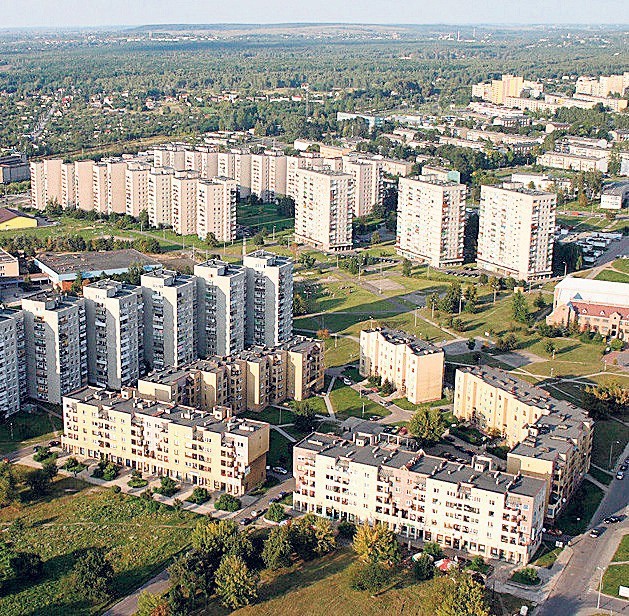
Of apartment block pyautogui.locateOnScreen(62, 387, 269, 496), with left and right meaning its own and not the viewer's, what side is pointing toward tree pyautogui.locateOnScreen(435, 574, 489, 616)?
left

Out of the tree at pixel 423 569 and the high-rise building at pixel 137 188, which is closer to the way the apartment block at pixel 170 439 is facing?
the tree

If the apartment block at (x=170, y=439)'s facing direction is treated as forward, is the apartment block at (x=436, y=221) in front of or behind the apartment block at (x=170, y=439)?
behind

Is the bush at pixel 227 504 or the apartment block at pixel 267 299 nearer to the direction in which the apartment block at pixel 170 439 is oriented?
the bush

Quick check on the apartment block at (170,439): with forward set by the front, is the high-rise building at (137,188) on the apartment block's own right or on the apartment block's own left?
on the apartment block's own right

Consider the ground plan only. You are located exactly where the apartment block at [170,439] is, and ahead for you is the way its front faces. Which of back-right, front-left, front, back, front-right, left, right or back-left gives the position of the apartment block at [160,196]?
back-right

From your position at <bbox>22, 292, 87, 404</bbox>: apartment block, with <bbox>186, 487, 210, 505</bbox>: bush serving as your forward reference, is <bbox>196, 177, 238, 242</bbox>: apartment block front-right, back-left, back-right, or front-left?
back-left

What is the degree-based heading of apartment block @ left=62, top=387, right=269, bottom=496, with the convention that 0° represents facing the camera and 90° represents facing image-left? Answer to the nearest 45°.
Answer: approximately 45°

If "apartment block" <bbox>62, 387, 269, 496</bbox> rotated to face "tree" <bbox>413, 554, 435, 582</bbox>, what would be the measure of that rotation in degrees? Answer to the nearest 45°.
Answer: approximately 90° to its left

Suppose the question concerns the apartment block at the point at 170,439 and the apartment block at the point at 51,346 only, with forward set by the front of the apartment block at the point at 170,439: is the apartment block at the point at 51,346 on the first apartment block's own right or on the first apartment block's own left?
on the first apartment block's own right

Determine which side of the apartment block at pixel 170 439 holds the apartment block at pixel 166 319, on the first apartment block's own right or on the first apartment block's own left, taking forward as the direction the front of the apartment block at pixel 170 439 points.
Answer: on the first apartment block's own right

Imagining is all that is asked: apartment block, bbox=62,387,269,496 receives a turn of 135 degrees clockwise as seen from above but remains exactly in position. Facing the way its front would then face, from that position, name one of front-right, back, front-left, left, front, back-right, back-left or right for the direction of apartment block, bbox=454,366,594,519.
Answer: right

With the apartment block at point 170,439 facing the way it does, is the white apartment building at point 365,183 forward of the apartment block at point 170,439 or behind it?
behind
